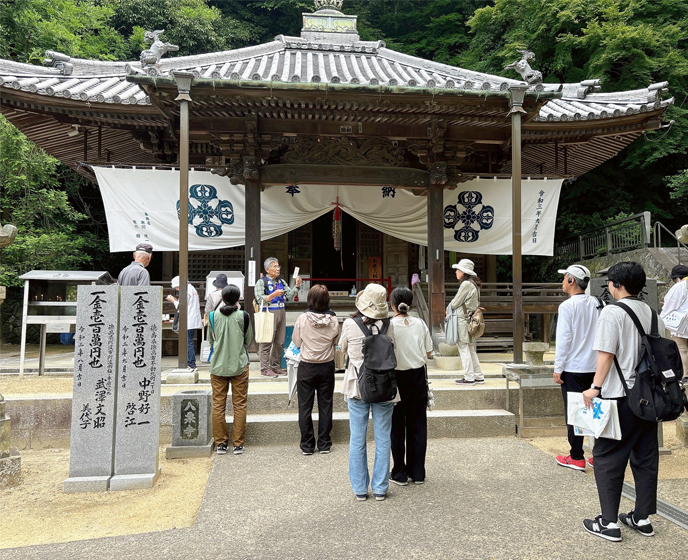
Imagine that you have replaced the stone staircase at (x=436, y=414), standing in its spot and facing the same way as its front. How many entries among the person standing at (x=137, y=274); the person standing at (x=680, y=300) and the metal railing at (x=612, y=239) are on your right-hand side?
1

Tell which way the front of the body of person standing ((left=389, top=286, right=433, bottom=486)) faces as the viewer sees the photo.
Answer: away from the camera

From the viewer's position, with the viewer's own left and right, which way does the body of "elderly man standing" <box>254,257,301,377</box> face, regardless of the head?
facing the viewer and to the right of the viewer

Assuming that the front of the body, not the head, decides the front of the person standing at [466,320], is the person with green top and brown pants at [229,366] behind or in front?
in front

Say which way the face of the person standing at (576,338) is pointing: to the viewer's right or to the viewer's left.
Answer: to the viewer's left

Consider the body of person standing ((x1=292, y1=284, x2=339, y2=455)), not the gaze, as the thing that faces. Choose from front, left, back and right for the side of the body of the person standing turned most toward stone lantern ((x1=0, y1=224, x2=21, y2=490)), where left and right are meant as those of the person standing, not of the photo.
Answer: left

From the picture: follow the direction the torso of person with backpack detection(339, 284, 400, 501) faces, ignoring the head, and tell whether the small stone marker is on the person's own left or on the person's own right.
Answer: on the person's own left

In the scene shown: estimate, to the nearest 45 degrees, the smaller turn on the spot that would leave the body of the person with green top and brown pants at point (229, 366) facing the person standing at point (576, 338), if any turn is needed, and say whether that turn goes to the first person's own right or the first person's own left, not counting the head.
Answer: approximately 135° to the first person's own right

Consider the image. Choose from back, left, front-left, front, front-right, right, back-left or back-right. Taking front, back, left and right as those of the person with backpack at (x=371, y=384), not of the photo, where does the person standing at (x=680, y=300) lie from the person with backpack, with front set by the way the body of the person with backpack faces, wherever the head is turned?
front-right

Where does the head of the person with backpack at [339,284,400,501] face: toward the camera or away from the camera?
away from the camera

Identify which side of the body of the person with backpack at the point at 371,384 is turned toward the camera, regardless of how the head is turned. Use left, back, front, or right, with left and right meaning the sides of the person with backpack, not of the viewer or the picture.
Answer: back

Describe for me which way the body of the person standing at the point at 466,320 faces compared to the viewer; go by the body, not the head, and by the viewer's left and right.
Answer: facing to the left of the viewer

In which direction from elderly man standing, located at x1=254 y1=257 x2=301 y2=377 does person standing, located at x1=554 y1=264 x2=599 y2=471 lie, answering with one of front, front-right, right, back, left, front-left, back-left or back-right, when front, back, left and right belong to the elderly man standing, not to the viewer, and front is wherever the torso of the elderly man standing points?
front

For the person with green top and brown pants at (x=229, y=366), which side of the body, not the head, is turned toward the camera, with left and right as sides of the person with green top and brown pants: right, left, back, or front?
back

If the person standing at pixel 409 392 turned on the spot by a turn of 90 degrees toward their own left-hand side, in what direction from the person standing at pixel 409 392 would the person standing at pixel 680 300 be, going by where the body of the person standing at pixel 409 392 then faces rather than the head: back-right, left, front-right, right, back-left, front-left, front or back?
back-right

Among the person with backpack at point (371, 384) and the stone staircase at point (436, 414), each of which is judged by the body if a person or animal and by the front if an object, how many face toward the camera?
1

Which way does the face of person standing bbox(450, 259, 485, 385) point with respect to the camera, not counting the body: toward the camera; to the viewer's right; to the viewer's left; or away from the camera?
to the viewer's left
